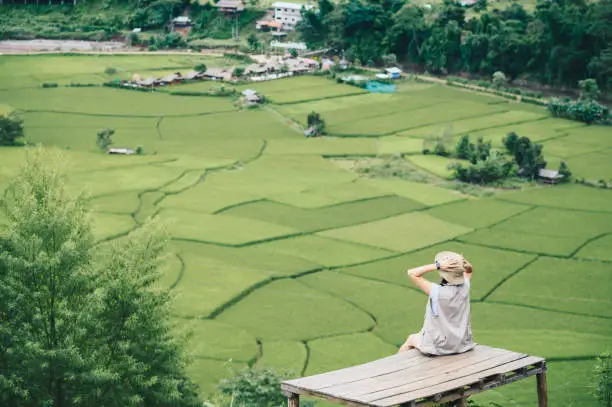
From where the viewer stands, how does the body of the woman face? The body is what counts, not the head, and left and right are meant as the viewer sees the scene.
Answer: facing away from the viewer and to the left of the viewer

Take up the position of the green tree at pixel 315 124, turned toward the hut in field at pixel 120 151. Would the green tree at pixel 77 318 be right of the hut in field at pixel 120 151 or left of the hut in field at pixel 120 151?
left

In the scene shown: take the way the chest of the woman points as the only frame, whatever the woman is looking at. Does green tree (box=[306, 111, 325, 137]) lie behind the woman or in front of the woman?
in front

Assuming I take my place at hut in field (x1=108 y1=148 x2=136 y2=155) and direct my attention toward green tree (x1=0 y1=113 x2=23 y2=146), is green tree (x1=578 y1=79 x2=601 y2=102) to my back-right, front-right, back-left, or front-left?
back-right

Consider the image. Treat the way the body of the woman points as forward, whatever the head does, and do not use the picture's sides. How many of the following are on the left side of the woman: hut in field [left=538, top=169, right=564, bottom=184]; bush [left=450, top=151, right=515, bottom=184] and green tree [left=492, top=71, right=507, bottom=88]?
0

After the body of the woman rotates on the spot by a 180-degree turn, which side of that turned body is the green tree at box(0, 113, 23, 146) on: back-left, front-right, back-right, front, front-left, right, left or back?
back

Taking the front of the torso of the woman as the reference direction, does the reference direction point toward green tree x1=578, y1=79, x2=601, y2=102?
no

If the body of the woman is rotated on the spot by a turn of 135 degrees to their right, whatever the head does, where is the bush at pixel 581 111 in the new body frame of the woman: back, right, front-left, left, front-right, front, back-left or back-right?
left

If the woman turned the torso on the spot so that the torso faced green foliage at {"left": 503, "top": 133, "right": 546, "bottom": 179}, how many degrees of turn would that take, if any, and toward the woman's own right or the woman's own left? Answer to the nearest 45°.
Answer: approximately 45° to the woman's own right

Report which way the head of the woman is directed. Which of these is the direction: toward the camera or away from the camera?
away from the camera
